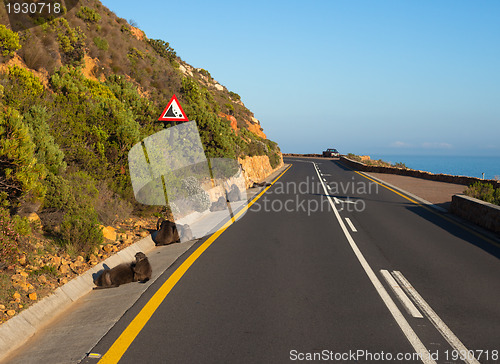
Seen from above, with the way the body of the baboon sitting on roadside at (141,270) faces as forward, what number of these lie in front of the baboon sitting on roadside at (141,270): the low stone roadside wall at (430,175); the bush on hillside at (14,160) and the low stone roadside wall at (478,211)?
1

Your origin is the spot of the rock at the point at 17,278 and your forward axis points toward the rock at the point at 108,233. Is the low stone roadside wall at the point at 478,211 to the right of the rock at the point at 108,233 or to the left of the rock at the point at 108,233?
right

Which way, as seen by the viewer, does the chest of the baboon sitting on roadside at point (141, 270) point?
to the viewer's left

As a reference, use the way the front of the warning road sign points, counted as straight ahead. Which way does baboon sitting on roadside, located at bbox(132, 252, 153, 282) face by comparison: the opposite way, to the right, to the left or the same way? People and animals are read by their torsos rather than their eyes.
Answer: to the right

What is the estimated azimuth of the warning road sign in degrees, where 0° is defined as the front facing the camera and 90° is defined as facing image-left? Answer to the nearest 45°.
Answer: approximately 0°

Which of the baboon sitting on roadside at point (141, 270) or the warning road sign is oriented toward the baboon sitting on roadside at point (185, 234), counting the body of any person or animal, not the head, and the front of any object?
the warning road sign

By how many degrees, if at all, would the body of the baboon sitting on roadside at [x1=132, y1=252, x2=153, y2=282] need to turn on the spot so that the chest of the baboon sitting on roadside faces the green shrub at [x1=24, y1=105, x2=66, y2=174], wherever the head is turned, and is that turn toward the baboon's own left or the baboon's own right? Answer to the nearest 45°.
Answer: approximately 45° to the baboon's own right

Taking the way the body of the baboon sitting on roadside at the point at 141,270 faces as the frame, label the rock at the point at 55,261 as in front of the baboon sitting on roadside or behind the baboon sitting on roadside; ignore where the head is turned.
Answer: in front

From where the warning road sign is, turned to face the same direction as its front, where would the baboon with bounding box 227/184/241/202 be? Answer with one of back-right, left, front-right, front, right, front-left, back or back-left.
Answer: back-left

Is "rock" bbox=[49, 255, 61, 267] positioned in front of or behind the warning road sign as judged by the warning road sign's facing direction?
in front

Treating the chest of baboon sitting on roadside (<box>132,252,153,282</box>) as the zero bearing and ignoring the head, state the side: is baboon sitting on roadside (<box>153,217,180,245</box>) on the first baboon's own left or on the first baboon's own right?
on the first baboon's own right

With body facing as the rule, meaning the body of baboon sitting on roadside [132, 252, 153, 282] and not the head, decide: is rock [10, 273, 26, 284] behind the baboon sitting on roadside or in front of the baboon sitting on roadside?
in front
